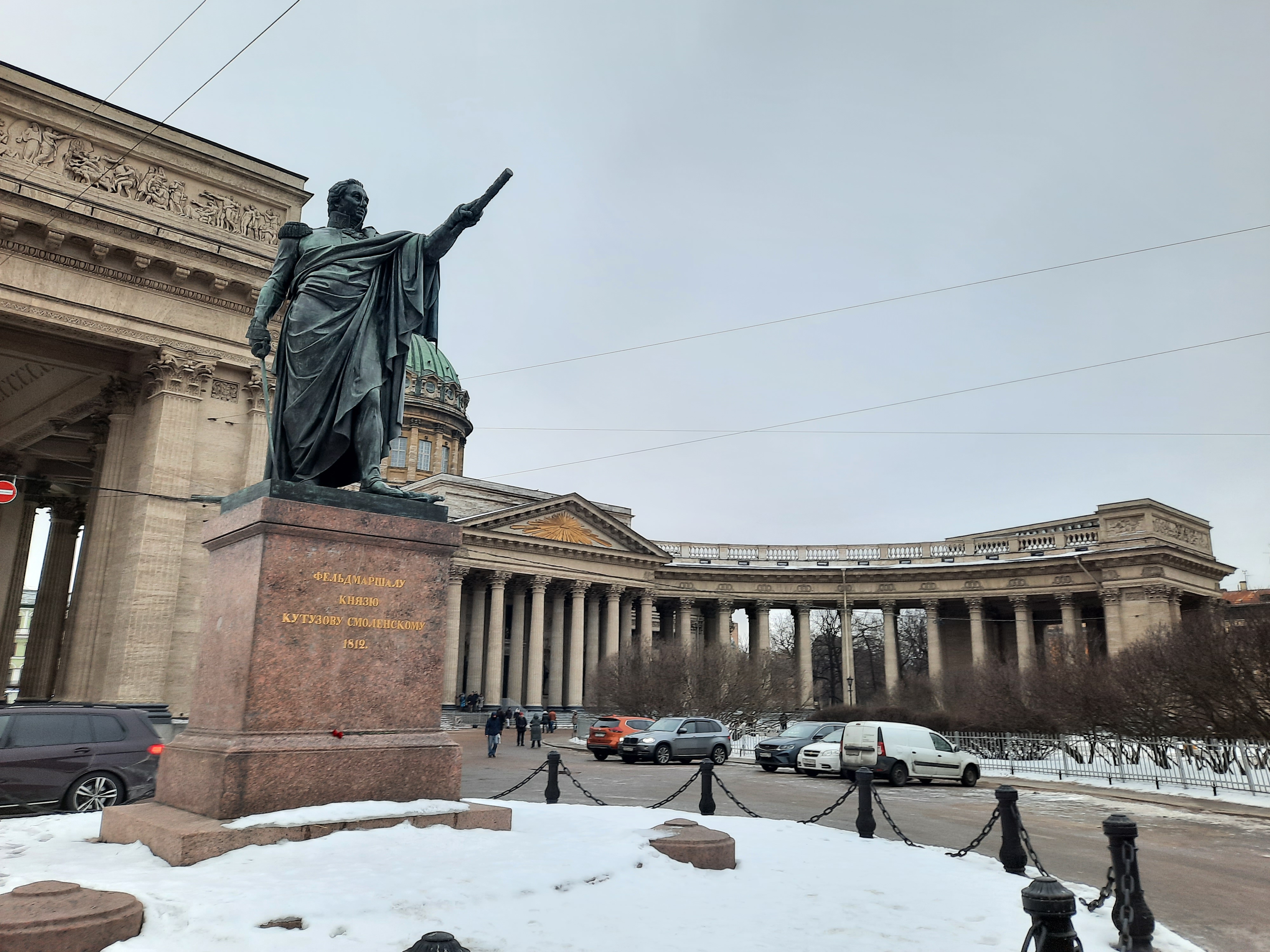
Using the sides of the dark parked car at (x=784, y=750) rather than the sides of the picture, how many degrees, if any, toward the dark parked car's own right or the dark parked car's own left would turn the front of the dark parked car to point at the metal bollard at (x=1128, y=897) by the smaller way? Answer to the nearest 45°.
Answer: approximately 45° to the dark parked car's own left

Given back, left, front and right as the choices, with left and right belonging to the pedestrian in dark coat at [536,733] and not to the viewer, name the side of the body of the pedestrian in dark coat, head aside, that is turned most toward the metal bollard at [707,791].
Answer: back

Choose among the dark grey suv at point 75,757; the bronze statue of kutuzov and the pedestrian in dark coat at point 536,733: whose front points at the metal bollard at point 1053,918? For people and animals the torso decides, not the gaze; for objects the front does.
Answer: the bronze statue of kutuzov

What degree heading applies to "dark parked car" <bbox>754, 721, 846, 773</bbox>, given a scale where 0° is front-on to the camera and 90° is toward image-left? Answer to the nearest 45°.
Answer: approximately 45°

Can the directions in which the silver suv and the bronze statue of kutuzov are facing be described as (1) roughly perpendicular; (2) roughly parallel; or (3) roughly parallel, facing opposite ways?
roughly perpendicular

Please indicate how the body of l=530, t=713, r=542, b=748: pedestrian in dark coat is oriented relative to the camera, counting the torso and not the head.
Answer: away from the camera

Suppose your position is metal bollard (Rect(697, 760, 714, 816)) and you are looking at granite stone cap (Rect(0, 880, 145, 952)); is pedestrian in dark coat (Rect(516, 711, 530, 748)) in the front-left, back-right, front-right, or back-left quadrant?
back-right

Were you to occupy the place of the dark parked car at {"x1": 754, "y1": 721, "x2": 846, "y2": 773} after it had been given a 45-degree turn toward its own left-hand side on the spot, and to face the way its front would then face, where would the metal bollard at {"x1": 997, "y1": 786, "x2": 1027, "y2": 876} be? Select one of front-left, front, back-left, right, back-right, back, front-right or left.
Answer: front

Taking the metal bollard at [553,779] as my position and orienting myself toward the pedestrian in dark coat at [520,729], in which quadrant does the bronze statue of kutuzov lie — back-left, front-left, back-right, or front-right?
back-left

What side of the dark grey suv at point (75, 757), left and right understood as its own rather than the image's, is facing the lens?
left
